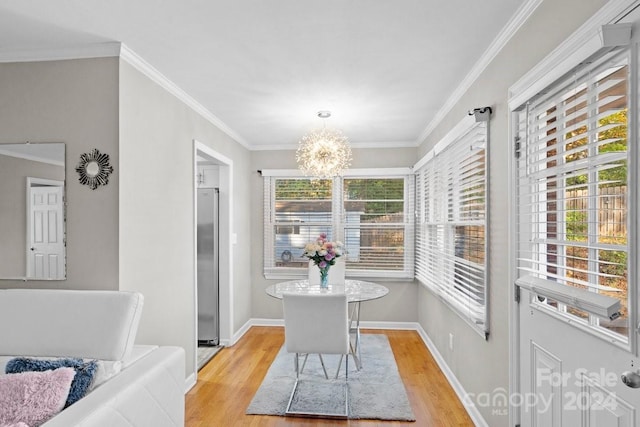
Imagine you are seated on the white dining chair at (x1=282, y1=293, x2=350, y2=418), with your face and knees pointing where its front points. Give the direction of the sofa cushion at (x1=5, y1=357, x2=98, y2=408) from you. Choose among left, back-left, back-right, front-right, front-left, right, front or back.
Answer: back-left

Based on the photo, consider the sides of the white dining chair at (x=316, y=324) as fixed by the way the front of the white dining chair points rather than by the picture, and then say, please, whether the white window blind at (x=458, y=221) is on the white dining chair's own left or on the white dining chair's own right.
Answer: on the white dining chair's own right

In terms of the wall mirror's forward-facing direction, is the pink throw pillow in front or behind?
in front

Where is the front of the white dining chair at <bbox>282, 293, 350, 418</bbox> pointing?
away from the camera

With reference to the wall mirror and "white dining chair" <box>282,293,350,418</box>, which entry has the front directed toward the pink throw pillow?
the wall mirror

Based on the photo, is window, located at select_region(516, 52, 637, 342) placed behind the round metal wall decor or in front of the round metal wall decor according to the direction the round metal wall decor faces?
in front

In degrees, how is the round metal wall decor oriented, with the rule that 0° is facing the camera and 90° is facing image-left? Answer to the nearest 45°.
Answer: approximately 0°

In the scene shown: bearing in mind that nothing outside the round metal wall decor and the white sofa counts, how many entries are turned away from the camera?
0

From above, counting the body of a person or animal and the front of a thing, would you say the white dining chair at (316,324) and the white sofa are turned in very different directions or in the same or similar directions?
very different directions

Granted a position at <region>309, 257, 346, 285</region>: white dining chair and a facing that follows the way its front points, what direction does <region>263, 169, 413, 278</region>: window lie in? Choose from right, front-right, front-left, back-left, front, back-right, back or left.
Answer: back
